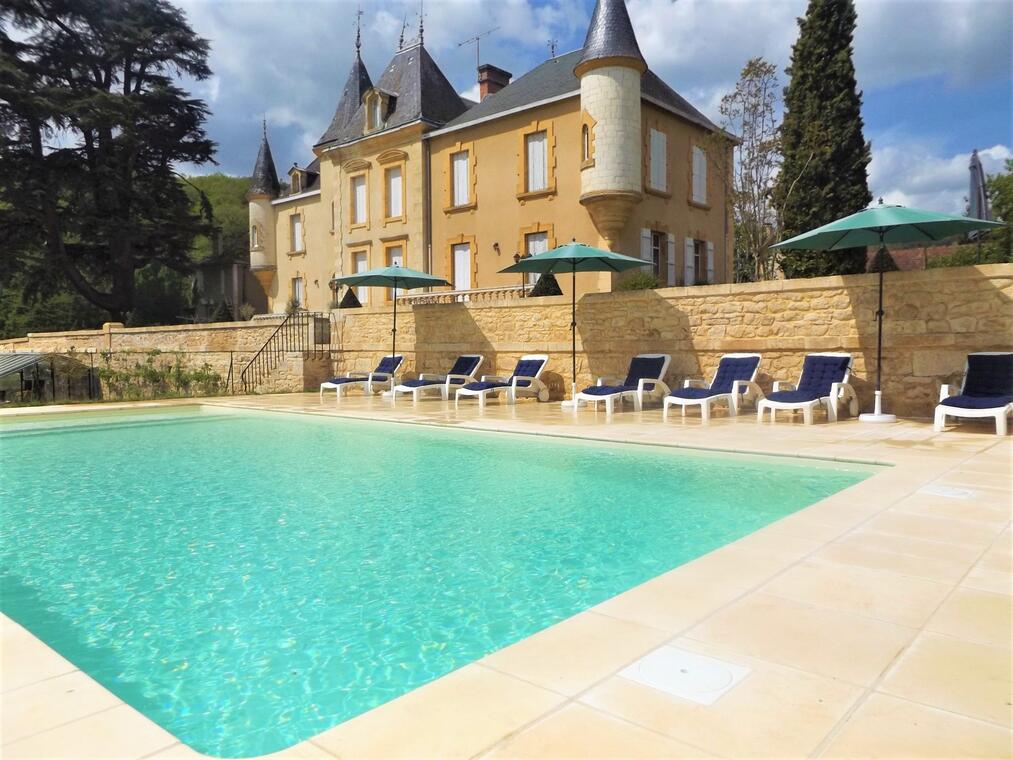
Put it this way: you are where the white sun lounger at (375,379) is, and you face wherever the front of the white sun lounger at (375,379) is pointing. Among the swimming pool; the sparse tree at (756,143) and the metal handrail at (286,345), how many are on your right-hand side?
1

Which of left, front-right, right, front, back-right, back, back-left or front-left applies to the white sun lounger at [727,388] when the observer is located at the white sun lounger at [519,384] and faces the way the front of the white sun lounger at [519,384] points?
left

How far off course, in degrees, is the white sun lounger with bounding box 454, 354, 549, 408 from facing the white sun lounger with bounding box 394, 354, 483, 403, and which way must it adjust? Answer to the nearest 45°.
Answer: approximately 90° to its right

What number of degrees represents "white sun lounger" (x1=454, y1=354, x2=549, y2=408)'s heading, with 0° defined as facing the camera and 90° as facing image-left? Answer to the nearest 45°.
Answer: approximately 45°

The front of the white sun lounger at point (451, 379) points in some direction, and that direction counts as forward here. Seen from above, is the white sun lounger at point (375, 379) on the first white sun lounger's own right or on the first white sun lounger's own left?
on the first white sun lounger's own right

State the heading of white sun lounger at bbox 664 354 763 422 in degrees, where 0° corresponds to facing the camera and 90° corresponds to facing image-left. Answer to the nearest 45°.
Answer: approximately 45°

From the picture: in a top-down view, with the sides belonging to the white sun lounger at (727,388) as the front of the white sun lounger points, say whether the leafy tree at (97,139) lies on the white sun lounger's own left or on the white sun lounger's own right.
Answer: on the white sun lounger's own right

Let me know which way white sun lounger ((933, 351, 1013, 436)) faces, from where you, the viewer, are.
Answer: facing the viewer and to the left of the viewer

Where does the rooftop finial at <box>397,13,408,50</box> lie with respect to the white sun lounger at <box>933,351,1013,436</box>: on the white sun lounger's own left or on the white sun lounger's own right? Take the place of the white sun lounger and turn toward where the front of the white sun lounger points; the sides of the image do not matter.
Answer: on the white sun lounger's own right

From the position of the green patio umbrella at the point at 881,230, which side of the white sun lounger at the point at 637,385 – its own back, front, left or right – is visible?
left

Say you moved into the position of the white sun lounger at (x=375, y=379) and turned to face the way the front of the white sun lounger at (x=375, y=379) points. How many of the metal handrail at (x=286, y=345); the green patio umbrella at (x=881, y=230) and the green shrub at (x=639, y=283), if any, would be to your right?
1

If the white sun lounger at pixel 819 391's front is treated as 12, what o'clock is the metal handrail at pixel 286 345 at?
The metal handrail is roughly at 2 o'clock from the white sun lounger.
